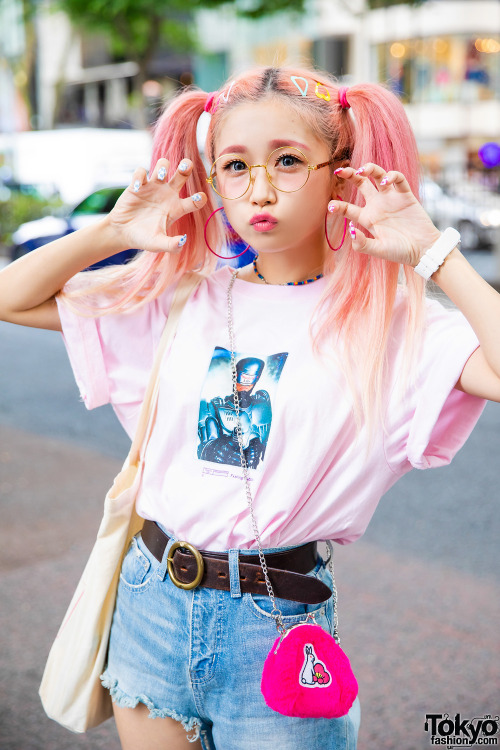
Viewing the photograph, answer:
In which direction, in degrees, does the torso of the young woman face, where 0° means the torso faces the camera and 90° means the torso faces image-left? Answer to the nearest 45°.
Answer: approximately 0°

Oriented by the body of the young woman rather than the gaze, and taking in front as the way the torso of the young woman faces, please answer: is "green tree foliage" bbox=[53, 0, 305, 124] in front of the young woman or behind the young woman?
behind

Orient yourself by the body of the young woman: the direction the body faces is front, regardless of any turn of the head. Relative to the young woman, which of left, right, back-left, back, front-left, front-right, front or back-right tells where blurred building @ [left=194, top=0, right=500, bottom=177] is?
back

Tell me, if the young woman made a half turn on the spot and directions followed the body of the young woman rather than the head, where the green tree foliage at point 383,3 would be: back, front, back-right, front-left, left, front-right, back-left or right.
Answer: front

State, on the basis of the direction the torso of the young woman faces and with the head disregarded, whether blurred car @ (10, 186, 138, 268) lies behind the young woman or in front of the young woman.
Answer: behind

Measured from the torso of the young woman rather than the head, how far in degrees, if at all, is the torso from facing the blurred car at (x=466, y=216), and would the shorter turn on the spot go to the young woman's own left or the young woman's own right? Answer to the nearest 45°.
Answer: approximately 180°
